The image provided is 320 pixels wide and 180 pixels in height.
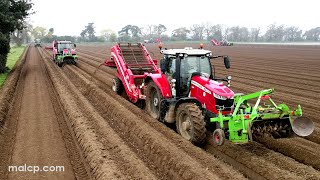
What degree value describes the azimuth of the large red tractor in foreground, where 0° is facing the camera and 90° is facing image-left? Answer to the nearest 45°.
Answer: approximately 315°

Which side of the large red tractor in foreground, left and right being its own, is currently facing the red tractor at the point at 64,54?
back
